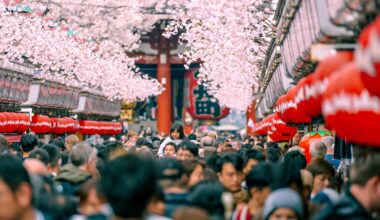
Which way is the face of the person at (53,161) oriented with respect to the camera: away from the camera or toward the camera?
away from the camera

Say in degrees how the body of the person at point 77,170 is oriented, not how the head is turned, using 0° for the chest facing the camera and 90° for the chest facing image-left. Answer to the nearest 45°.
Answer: approximately 225°

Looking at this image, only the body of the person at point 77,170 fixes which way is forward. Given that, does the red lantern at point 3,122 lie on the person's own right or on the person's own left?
on the person's own left

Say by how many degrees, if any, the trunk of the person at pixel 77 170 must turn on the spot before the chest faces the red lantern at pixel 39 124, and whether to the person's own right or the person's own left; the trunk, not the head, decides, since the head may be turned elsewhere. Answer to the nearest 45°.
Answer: approximately 45° to the person's own left
